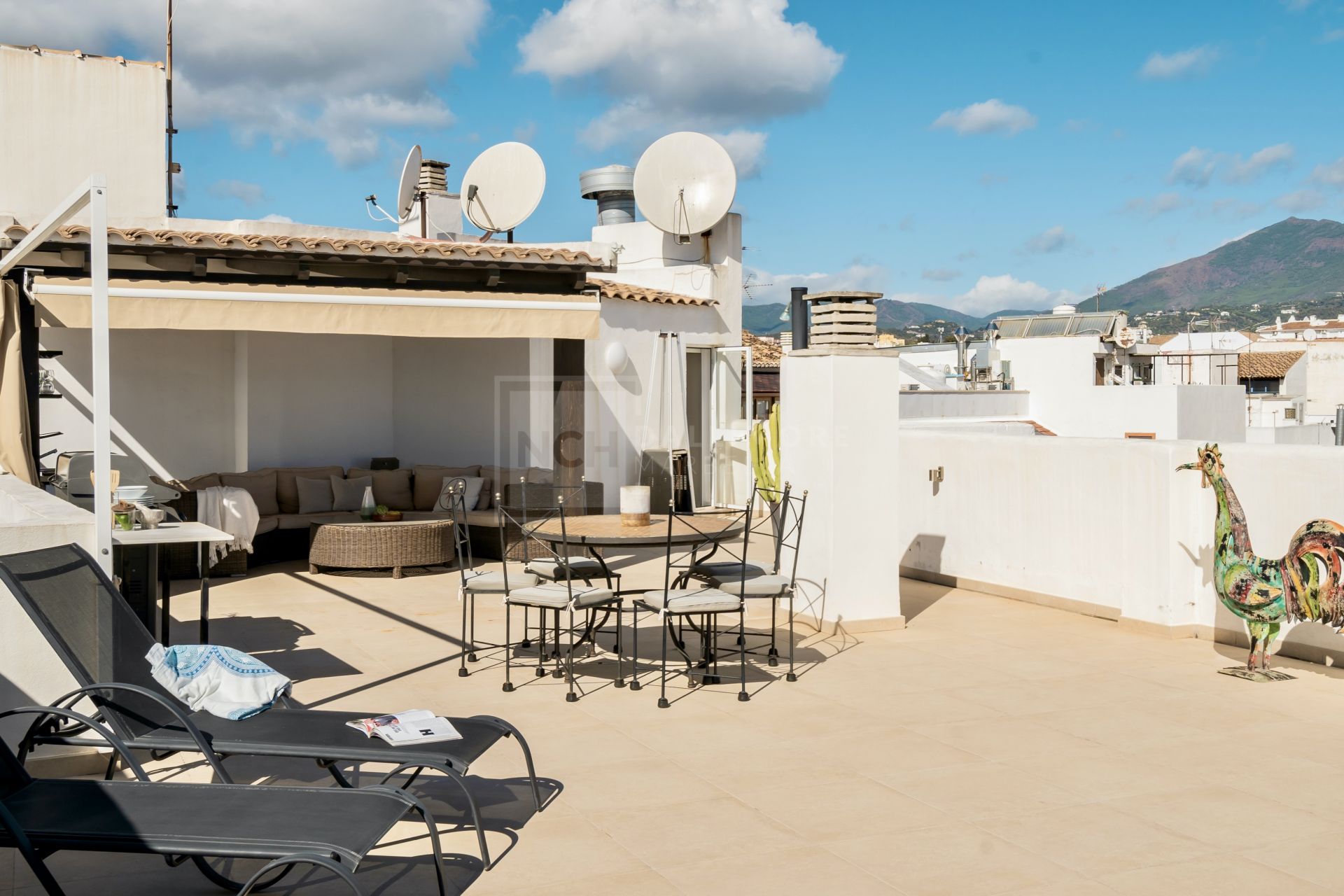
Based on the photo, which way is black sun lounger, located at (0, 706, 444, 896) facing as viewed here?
to the viewer's right

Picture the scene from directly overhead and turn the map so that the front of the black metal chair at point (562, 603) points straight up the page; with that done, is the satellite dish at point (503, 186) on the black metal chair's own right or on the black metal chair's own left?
on the black metal chair's own left

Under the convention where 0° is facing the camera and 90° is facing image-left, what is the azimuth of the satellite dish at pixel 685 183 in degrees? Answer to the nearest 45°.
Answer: approximately 0°

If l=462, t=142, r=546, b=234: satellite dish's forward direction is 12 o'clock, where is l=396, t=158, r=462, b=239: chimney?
The chimney is roughly at 2 o'clock from the satellite dish.

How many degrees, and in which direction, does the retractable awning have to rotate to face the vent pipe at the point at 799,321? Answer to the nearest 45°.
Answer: approximately 90° to its left

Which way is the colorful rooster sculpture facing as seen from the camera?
to the viewer's left

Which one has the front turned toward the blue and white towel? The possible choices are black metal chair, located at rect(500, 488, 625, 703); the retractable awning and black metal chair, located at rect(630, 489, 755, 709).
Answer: the retractable awning

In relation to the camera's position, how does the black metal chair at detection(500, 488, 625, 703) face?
facing away from the viewer and to the right of the viewer

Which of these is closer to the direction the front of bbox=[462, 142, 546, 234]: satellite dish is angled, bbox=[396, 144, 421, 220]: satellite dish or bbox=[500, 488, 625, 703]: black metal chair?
the black metal chair

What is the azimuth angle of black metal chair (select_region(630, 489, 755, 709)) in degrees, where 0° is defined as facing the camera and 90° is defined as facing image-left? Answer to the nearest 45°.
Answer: approximately 135°

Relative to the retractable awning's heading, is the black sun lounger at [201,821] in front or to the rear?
in front

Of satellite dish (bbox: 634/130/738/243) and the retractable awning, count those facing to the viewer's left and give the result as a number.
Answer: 0
